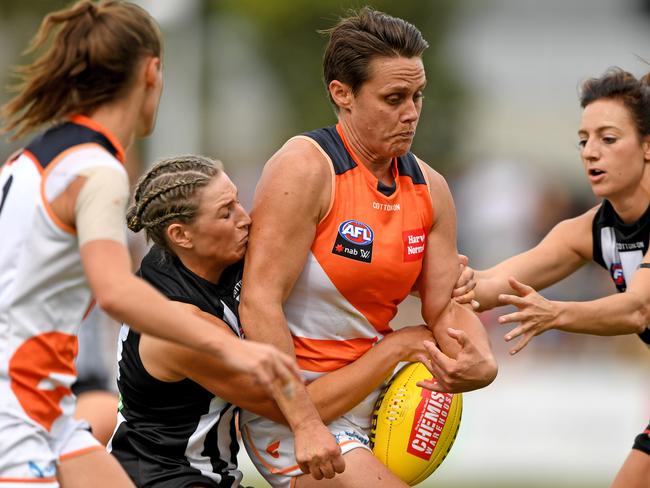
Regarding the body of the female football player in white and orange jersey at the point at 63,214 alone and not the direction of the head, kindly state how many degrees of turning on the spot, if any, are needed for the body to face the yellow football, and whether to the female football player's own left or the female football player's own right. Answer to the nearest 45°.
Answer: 0° — they already face it

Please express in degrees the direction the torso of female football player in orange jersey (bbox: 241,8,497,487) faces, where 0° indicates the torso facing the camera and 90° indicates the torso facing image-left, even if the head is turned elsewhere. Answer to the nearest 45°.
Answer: approximately 315°

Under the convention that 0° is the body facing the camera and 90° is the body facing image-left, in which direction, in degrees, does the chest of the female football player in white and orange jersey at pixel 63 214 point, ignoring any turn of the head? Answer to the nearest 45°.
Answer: approximately 225°

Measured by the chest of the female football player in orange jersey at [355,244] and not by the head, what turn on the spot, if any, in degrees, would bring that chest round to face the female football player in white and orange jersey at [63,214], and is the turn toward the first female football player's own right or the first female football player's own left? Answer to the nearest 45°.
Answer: approximately 90° to the first female football player's own right

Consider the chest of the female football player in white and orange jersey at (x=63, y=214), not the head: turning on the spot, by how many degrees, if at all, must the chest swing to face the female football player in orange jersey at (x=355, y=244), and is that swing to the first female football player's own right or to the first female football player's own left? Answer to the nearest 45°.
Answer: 0° — they already face them

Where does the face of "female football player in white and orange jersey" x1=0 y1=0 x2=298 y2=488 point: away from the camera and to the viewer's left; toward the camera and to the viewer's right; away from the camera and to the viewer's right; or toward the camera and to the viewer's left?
away from the camera and to the viewer's right
